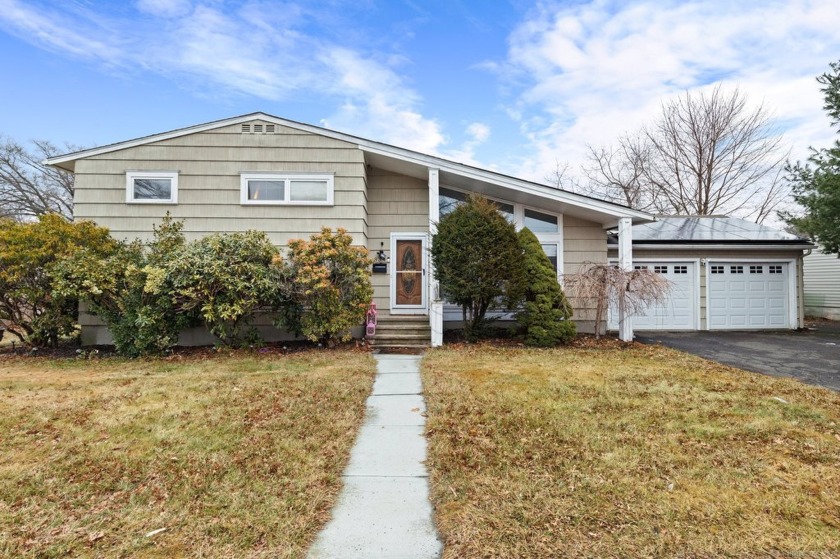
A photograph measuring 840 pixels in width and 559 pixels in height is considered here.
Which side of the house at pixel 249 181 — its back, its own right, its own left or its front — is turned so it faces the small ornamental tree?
left

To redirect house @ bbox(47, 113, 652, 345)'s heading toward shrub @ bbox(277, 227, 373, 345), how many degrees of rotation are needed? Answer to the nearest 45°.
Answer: approximately 45° to its left

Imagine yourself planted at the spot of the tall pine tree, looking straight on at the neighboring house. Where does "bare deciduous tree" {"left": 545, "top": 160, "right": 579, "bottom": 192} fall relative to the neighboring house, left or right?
left

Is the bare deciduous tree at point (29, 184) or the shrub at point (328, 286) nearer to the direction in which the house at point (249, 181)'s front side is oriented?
the shrub

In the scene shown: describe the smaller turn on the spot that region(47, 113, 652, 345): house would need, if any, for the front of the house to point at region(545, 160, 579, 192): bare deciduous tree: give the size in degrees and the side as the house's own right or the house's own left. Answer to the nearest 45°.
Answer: approximately 135° to the house's own left

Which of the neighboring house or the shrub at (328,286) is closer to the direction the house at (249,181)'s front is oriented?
the shrub

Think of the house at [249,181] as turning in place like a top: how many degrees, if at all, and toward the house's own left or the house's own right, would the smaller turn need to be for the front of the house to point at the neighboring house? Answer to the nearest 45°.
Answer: approximately 90° to the house's own left

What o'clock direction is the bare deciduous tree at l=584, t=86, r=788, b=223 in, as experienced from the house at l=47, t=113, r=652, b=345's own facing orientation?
The bare deciduous tree is roughly at 8 o'clock from the house.

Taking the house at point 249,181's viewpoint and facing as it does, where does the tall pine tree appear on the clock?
The tall pine tree is roughly at 9 o'clock from the house.

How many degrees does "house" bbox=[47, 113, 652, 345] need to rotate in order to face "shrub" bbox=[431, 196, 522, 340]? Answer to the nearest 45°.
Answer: approximately 90° to its left

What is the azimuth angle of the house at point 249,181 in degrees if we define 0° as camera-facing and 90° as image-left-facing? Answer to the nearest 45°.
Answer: approximately 0°

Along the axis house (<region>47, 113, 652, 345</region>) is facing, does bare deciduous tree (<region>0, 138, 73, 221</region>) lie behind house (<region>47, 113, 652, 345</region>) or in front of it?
behind

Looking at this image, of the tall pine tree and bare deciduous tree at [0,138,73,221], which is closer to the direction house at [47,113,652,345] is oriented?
the tall pine tree
